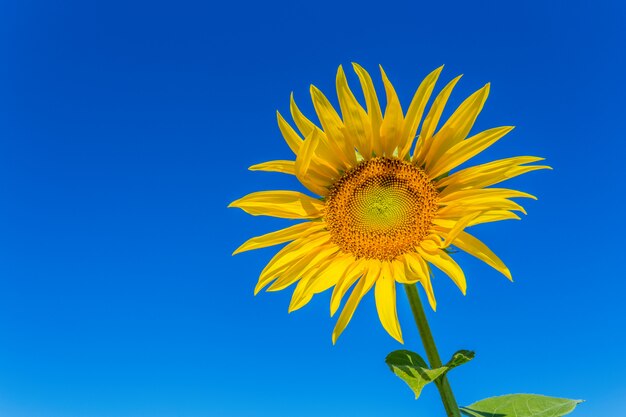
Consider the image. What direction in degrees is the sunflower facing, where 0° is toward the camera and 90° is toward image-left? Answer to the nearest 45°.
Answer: approximately 0°
